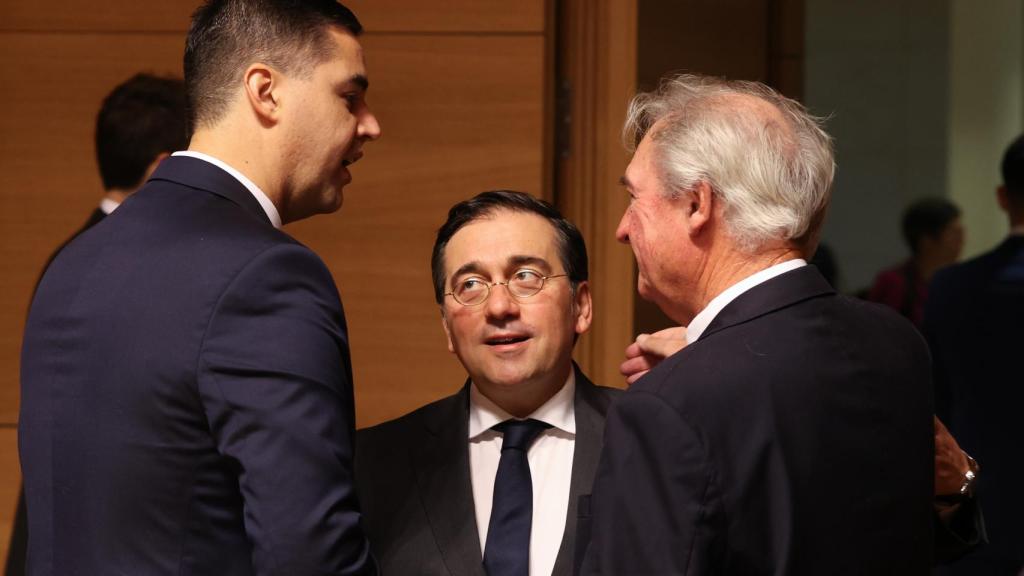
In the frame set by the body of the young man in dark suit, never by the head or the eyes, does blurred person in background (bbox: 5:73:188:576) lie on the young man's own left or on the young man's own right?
on the young man's own left

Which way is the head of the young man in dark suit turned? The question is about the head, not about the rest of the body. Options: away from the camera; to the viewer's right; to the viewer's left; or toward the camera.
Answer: to the viewer's right

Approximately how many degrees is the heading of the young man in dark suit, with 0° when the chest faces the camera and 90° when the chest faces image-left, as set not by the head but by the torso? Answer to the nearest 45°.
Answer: approximately 225°

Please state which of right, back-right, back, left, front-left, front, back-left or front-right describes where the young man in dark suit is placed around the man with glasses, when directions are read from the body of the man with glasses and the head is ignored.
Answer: front-right

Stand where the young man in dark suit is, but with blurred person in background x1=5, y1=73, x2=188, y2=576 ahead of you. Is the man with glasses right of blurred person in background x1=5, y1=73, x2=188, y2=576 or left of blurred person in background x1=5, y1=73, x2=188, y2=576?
right

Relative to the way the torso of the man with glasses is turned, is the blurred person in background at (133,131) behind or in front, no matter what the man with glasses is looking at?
behind

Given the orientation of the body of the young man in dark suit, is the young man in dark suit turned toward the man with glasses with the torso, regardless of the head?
yes

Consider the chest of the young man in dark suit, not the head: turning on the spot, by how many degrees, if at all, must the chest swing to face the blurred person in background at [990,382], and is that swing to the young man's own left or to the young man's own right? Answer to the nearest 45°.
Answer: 0° — they already face them

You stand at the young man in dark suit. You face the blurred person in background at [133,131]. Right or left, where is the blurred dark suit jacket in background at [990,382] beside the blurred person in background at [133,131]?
right

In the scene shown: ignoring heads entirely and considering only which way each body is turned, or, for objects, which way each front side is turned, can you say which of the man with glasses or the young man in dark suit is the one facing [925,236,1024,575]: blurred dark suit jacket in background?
the young man in dark suit

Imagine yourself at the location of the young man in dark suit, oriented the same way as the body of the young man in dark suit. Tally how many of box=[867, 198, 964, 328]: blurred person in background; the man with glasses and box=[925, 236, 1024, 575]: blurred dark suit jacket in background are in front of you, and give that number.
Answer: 3

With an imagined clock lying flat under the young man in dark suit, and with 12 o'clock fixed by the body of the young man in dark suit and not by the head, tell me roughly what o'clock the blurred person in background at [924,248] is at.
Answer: The blurred person in background is roughly at 12 o'clock from the young man in dark suit.

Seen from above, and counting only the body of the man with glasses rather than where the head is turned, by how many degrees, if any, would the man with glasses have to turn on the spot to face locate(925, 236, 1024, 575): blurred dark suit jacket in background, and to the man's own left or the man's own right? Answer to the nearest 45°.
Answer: approximately 135° to the man's own left
